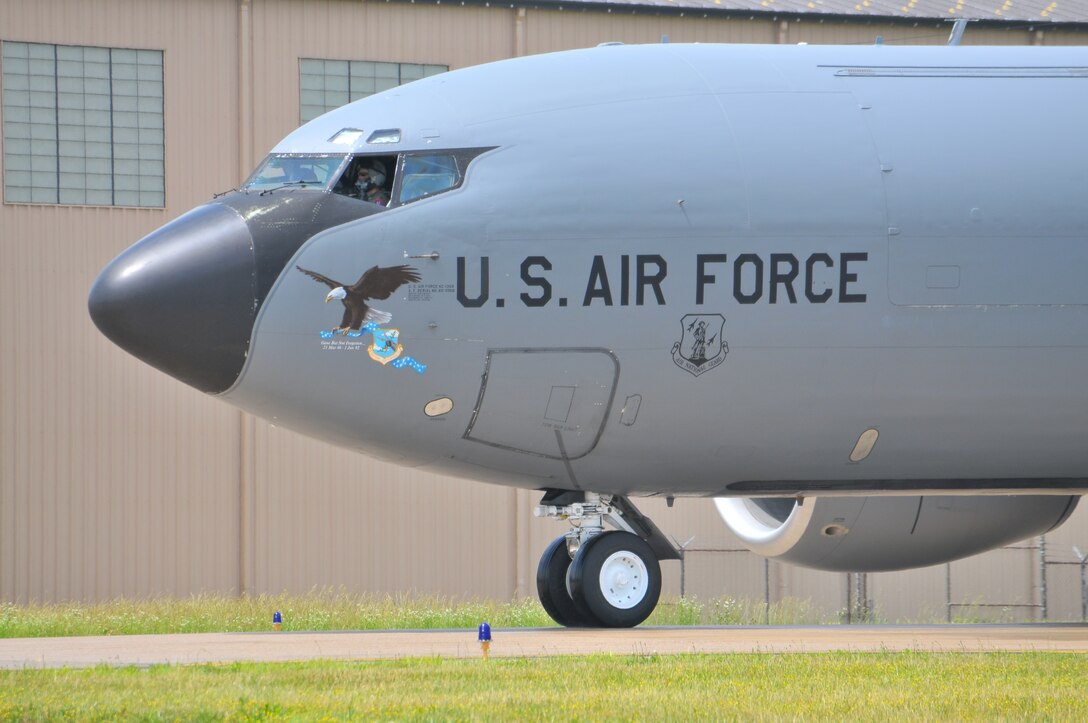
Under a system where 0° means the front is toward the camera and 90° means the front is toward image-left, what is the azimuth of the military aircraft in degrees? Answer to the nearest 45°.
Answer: approximately 90°
